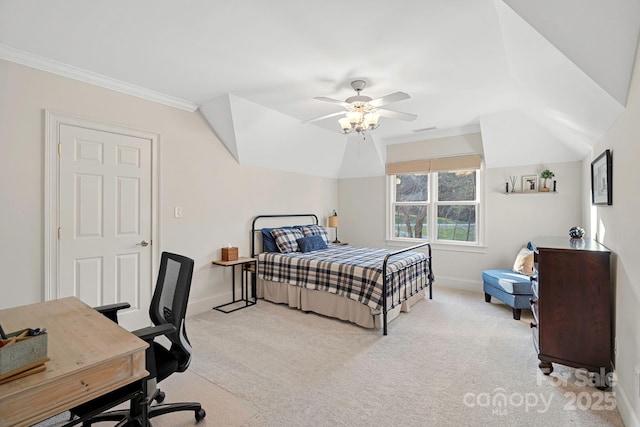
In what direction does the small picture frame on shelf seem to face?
toward the camera

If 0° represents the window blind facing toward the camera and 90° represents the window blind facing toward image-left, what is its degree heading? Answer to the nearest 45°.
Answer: approximately 0°

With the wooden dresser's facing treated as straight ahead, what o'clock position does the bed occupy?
The bed is roughly at 12 o'clock from the wooden dresser.

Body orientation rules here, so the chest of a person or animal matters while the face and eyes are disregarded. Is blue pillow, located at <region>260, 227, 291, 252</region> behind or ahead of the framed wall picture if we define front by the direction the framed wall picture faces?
ahead

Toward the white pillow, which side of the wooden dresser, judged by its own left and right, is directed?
right

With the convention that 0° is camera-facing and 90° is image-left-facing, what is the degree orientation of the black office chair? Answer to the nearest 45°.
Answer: approximately 45°

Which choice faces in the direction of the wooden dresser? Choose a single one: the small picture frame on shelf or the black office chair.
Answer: the small picture frame on shelf

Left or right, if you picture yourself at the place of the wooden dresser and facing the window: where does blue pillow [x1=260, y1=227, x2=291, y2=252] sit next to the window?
left

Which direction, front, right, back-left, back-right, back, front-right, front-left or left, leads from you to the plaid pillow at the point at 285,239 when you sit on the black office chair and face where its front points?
back

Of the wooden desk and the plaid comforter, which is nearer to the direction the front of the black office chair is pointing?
the wooden desk

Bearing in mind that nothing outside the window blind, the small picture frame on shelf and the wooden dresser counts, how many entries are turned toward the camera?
2

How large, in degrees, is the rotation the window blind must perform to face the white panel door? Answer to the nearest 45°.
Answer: approximately 45° to its right

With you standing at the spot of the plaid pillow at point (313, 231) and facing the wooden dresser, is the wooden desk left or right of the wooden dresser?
right

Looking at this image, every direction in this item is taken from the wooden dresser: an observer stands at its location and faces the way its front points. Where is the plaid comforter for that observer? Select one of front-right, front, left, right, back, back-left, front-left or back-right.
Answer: front

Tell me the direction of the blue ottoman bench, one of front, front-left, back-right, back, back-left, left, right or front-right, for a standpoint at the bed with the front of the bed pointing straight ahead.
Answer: front-left

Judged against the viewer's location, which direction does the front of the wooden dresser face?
facing to the left of the viewer
